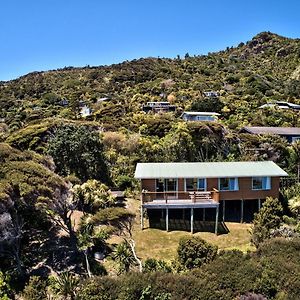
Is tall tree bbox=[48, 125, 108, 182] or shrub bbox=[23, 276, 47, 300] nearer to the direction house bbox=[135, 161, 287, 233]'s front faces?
the shrub

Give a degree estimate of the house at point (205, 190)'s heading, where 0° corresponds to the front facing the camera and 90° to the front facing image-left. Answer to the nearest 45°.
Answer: approximately 0°

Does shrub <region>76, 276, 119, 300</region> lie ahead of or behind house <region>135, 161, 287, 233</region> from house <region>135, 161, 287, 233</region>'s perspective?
ahead

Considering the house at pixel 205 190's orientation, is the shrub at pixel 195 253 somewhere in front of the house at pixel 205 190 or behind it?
in front

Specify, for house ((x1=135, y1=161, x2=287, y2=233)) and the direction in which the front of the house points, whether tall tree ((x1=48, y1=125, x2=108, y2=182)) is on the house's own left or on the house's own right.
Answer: on the house's own right

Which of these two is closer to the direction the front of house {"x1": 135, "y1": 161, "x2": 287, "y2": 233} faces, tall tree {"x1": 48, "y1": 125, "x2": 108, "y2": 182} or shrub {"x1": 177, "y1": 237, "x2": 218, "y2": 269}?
the shrub

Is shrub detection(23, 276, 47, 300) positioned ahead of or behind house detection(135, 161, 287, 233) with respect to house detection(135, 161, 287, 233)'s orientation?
ahead

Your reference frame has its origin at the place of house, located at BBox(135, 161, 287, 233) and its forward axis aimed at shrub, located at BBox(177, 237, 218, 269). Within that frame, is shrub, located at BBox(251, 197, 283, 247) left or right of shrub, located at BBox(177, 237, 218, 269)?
left
